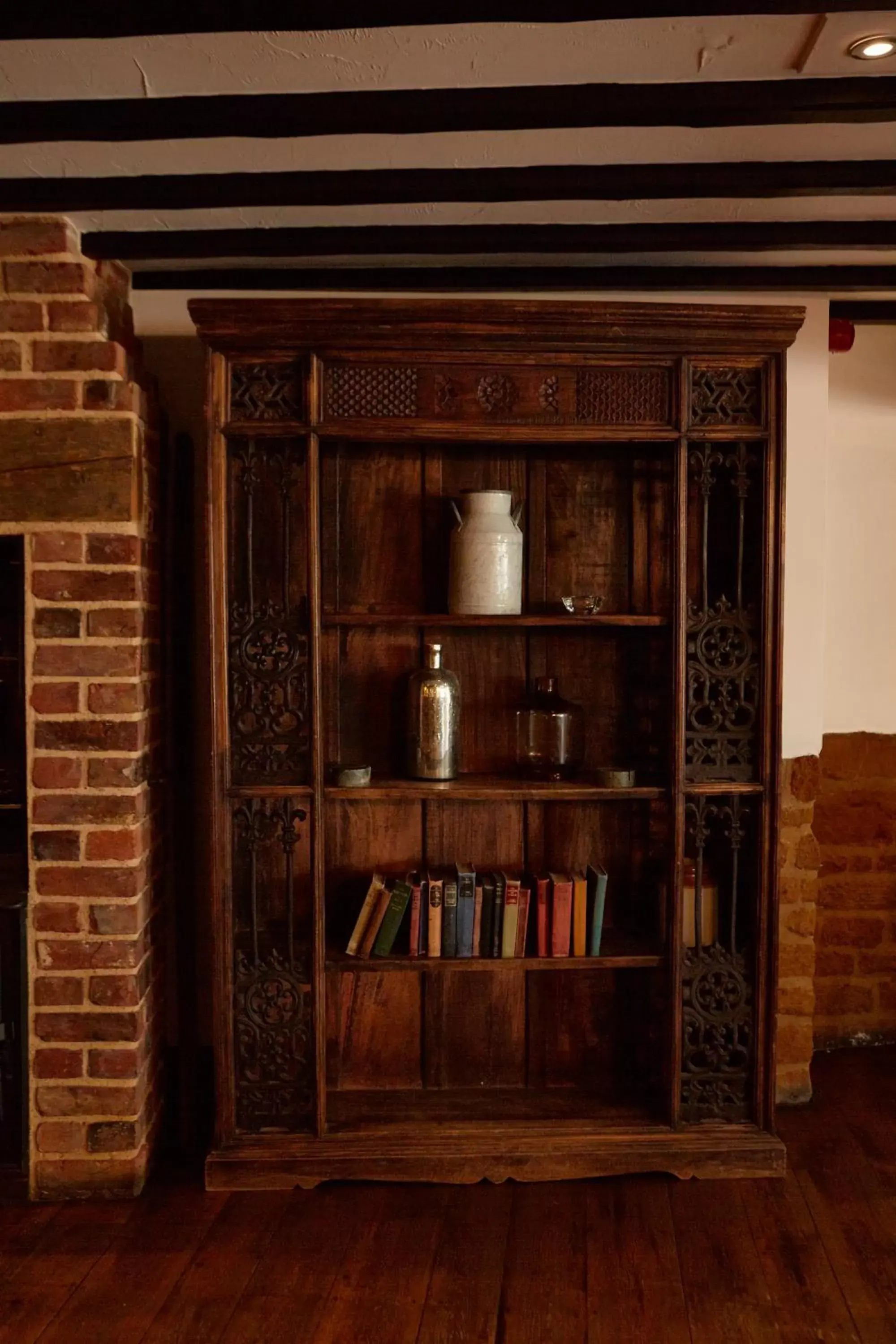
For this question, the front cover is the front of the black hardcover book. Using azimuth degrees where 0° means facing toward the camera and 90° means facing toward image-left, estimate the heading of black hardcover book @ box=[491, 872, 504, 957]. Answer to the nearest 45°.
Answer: approximately 270°

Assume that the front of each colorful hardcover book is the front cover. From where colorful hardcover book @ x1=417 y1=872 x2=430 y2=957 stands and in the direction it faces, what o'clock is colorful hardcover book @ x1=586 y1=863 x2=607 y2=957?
colorful hardcover book @ x1=586 y1=863 x2=607 y2=957 is roughly at 12 o'clock from colorful hardcover book @ x1=417 y1=872 x2=430 y2=957.

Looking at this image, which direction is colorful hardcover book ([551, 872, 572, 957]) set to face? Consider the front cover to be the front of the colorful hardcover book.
to the viewer's right

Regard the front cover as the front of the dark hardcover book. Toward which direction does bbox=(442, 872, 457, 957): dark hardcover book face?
to the viewer's right

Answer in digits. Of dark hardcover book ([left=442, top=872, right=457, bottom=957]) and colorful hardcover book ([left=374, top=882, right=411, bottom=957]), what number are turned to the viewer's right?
2

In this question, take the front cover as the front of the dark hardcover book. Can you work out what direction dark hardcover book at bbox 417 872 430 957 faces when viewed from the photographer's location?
facing to the right of the viewer

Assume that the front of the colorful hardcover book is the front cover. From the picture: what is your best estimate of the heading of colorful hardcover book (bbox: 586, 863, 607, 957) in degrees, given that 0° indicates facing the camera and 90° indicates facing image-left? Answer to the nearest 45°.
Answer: approximately 270°

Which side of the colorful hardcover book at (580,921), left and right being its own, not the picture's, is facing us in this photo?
right

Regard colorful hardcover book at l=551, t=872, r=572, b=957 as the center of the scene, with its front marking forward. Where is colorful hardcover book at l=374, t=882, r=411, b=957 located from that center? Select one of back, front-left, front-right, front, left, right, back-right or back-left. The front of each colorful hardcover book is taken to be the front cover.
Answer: back

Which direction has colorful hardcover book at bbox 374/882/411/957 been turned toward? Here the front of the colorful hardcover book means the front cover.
to the viewer's right
